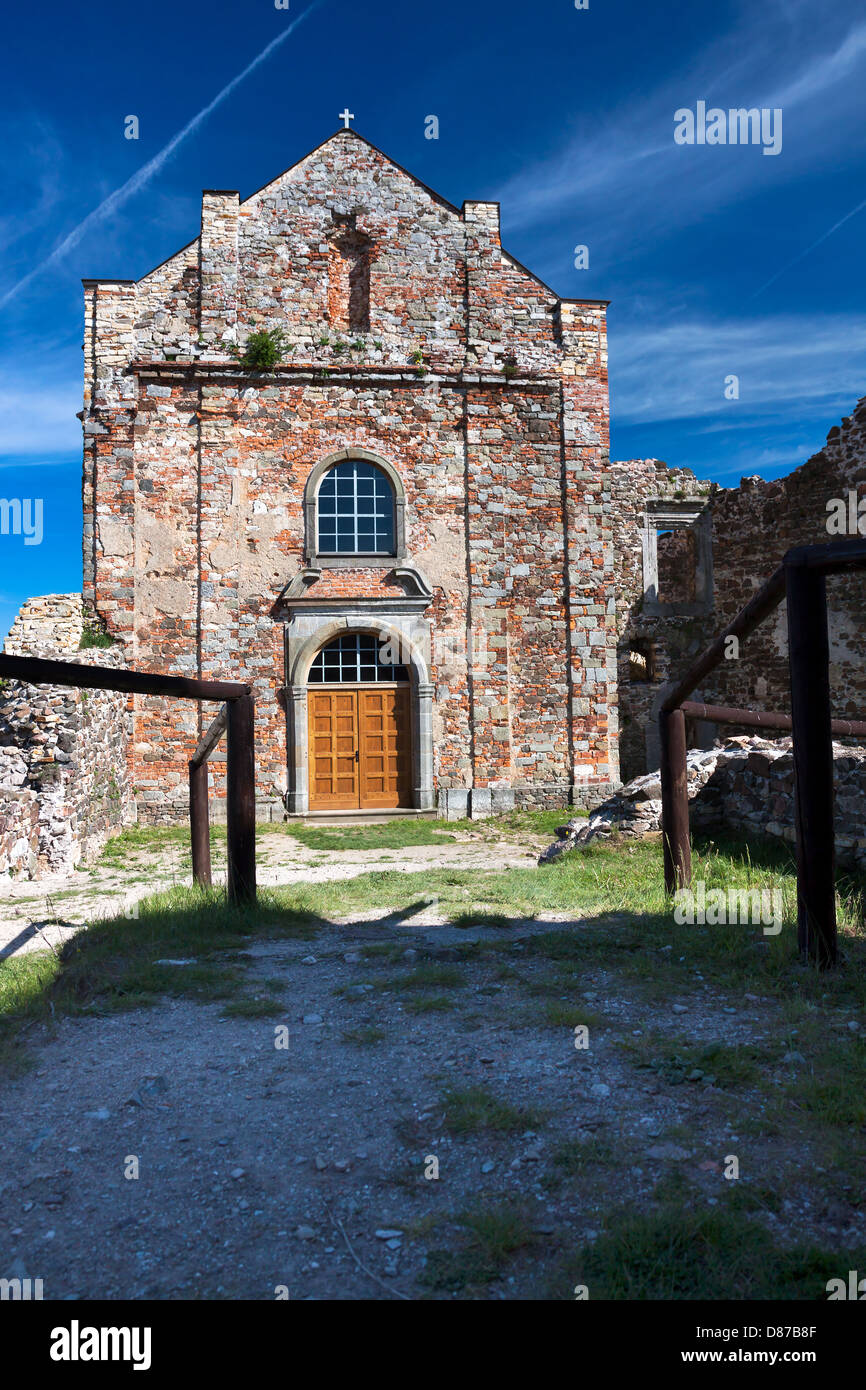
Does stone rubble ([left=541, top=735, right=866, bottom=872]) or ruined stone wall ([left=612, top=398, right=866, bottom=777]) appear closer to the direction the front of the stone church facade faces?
the stone rubble

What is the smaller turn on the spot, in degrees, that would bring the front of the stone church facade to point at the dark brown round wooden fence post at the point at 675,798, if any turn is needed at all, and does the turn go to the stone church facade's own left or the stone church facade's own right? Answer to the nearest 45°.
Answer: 0° — it already faces it

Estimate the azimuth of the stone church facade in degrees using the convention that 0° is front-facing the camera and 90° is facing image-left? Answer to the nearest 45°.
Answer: approximately 0°

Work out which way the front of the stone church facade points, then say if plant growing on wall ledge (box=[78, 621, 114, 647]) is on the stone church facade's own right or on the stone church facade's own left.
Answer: on the stone church facade's own right

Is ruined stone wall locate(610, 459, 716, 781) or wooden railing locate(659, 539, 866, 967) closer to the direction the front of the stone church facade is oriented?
the wooden railing

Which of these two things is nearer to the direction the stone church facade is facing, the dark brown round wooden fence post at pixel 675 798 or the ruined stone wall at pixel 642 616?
the dark brown round wooden fence post

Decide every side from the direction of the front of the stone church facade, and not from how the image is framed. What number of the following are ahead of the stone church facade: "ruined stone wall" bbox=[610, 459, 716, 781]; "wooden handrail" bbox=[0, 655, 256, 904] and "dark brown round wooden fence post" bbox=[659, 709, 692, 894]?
2

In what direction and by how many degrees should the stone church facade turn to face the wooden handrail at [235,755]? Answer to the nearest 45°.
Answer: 0° — it already faces it

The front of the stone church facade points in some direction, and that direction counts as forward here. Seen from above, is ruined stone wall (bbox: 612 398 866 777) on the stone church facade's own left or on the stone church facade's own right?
on the stone church facade's own left

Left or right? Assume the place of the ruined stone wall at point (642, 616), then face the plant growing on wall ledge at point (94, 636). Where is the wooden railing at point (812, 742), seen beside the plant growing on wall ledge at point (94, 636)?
left
